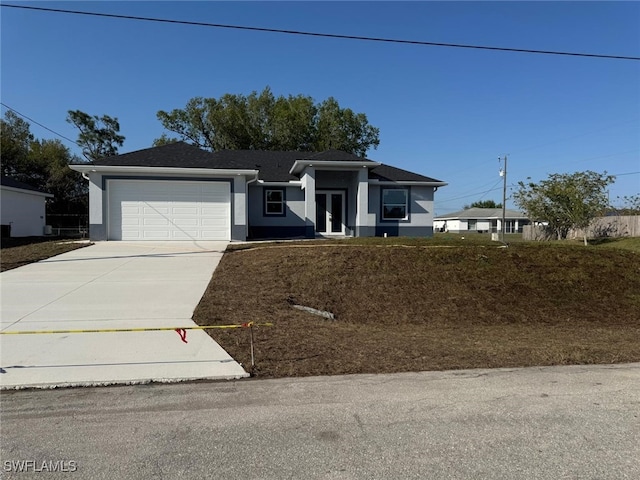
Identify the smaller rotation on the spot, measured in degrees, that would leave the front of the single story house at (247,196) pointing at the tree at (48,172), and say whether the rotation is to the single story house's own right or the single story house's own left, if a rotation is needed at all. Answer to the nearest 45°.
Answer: approximately 135° to the single story house's own right

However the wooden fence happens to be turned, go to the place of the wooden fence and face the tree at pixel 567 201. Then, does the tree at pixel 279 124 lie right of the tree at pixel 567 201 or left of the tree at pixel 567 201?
right

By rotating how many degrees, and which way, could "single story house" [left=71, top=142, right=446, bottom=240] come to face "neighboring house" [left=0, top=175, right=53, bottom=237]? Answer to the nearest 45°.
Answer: approximately 135° to its right

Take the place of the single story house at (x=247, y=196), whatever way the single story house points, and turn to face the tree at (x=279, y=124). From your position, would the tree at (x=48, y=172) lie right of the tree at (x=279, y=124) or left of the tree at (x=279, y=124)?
left

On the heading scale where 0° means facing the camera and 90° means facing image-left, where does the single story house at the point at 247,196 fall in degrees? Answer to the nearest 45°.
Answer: approximately 0°

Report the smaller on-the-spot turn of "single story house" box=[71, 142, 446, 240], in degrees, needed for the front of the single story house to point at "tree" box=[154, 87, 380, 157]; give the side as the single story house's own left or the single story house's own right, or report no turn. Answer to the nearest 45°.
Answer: approximately 180°

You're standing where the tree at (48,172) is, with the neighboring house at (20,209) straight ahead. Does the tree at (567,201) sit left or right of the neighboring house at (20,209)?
left

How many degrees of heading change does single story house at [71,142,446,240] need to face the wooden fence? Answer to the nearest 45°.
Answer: approximately 90° to its left
